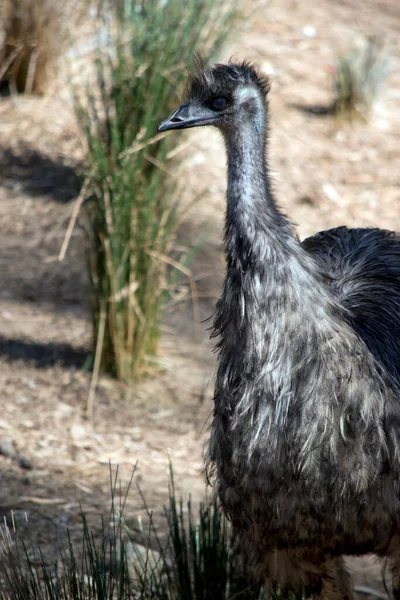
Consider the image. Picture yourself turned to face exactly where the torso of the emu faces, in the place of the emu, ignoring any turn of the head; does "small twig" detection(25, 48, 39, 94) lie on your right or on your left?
on your right

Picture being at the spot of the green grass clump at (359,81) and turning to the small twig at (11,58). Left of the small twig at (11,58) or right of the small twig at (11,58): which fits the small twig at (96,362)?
left

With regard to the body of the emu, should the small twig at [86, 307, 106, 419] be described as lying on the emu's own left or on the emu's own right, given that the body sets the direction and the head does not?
on the emu's own right

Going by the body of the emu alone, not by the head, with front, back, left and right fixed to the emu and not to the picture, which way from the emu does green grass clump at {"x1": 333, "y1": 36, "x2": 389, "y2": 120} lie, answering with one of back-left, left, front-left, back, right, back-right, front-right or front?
back-right

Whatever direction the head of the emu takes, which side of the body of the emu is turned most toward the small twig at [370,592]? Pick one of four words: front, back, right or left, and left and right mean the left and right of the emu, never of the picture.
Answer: back

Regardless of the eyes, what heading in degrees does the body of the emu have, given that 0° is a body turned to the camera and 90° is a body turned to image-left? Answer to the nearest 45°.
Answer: approximately 45°

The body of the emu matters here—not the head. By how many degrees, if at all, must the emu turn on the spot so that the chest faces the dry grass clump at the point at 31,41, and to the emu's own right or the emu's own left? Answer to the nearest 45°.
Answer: approximately 90° to the emu's own right

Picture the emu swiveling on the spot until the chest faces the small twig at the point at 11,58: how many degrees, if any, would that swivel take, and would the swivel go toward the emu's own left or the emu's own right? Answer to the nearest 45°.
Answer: approximately 90° to the emu's own right
